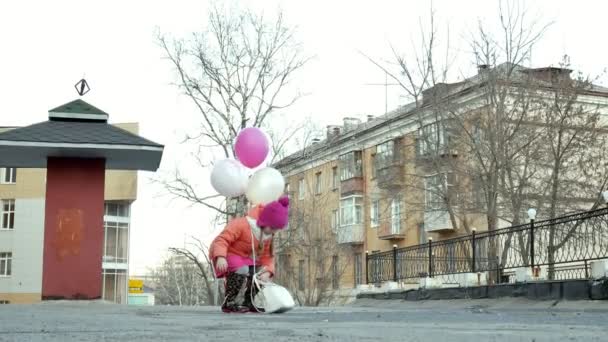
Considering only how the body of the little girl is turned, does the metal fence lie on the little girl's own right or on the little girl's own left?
on the little girl's own left

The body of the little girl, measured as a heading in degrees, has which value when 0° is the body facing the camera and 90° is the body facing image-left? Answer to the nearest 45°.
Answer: approximately 315°

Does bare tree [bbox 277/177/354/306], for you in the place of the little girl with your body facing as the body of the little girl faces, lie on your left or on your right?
on your left

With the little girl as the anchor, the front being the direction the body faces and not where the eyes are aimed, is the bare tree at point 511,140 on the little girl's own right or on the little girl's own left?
on the little girl's own left

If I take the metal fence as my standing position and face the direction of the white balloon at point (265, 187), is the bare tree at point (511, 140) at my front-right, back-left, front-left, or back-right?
back-right
